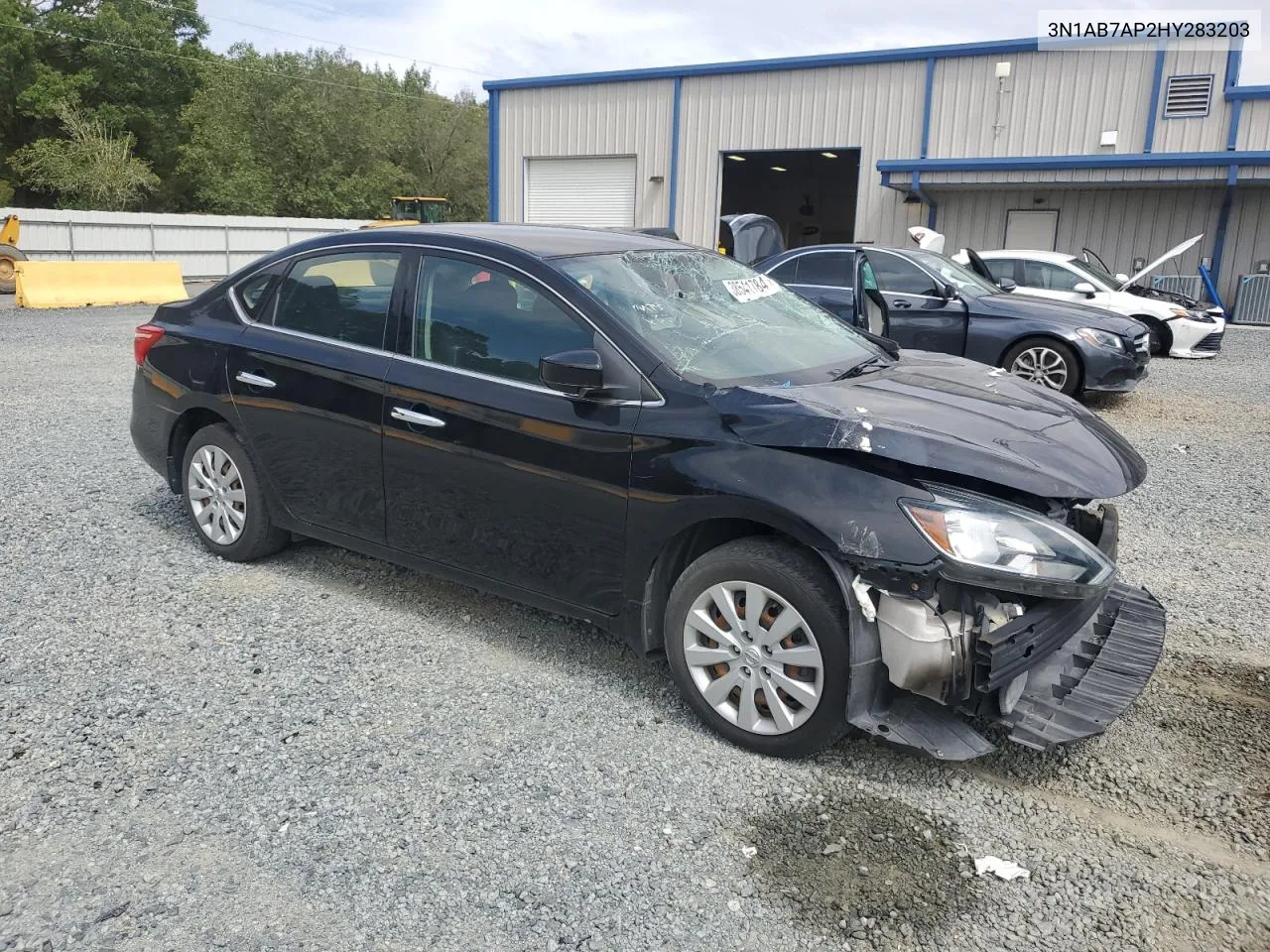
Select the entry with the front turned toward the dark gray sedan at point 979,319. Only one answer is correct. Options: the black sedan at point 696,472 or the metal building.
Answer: the metal building

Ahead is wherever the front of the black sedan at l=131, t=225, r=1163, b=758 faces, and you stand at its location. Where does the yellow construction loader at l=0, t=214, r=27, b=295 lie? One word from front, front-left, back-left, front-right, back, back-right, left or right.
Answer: back

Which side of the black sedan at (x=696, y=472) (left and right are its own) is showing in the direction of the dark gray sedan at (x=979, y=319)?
left

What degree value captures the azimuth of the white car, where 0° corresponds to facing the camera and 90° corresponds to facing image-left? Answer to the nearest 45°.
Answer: approximately 315°

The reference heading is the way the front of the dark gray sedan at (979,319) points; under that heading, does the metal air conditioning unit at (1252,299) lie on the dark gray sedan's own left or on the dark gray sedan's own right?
on the dark gray sedan's own left

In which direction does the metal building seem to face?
toward the camera

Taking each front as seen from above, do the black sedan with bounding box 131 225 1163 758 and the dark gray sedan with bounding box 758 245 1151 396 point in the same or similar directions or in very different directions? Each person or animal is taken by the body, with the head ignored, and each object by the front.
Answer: same or similar directions

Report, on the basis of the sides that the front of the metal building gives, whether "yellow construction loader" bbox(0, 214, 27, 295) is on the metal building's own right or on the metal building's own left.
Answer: on the metal building's own right

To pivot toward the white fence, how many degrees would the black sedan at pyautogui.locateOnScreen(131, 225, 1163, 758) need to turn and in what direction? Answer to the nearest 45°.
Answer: approximately 180°

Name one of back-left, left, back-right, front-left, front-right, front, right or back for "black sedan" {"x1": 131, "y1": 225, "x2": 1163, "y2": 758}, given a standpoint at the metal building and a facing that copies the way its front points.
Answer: front

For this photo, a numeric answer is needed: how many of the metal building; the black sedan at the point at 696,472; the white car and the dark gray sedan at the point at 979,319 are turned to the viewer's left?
0

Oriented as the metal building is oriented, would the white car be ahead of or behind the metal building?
ahead

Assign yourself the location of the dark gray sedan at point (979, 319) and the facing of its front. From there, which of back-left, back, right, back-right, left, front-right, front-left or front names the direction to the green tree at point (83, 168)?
back

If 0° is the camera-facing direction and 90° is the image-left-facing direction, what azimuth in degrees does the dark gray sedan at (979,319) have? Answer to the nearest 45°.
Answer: approximately 315°

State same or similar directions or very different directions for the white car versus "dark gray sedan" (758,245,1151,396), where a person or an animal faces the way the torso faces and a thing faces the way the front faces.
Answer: same or similar directions

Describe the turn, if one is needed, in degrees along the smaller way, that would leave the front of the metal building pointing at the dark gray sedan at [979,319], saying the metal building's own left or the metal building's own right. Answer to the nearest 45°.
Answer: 0° — it already faces it
